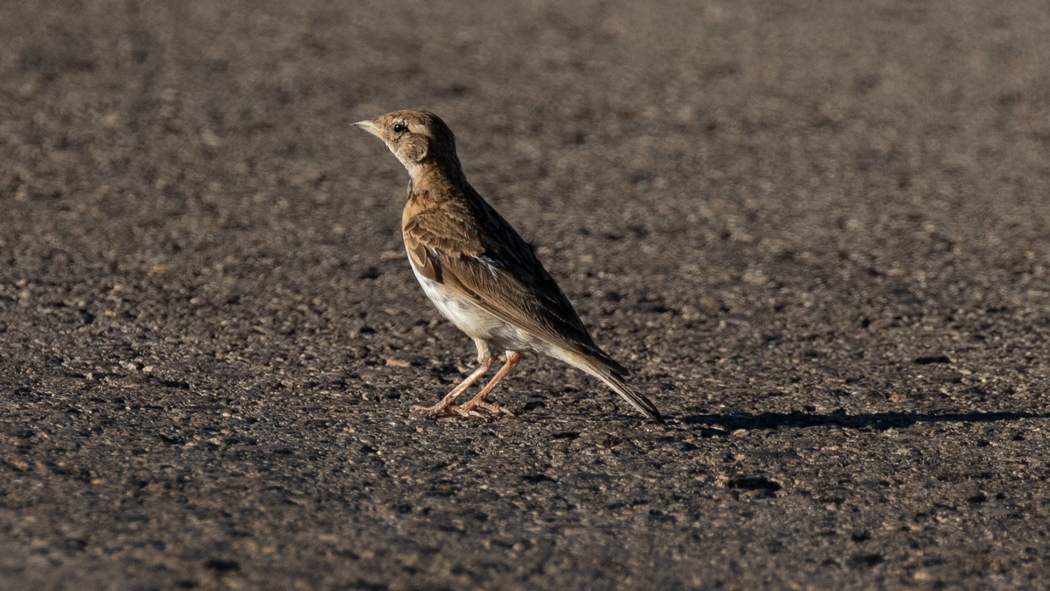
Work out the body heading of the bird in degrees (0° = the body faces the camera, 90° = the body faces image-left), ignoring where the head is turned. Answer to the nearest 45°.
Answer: approximately 90°
